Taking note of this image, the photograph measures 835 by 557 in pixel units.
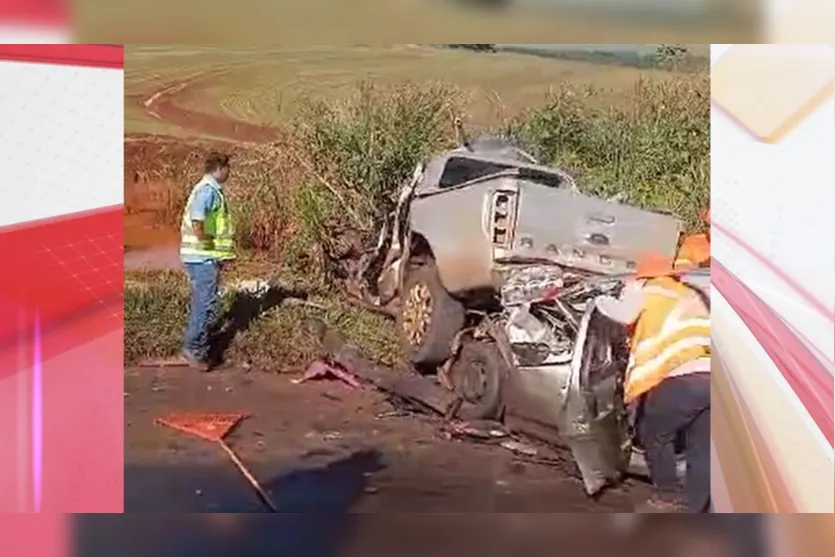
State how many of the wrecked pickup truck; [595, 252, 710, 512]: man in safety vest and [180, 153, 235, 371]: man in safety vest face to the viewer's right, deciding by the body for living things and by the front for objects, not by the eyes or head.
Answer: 1

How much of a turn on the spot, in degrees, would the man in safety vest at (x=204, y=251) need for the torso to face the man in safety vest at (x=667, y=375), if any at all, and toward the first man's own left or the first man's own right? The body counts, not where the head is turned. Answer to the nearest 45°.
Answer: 0° — they already face them

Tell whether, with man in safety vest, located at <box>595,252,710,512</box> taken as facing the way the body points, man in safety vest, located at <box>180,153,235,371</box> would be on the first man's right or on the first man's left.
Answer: on the first man's left

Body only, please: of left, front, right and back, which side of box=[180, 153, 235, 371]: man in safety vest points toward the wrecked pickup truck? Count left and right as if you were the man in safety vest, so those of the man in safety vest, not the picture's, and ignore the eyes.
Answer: front

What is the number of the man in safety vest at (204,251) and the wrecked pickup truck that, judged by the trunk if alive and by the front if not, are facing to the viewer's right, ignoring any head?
1

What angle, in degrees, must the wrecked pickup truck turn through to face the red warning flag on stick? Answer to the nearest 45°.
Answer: approximately 45° to its left

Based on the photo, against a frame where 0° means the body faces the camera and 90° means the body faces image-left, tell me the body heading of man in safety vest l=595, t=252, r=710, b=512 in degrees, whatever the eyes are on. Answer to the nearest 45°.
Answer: approximately 135°

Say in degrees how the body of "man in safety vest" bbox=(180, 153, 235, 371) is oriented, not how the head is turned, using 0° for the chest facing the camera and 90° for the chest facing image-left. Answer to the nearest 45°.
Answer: approximately 270°

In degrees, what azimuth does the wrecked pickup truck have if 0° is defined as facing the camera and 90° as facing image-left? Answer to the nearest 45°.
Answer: approximately 135°
